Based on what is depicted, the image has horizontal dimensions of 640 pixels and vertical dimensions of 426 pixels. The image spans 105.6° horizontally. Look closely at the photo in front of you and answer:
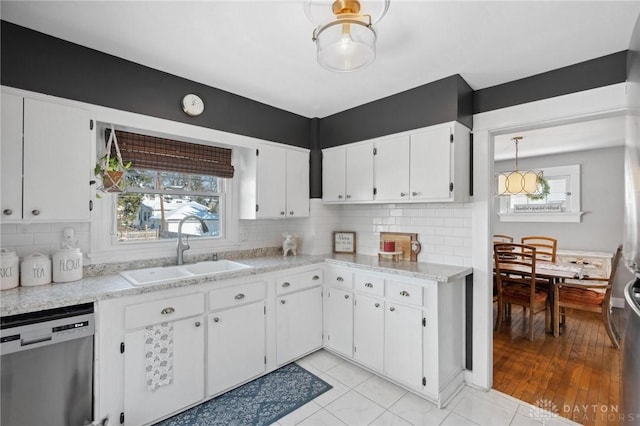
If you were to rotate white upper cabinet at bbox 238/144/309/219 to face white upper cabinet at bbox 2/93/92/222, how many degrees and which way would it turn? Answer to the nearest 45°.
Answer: approximately 90° to its right

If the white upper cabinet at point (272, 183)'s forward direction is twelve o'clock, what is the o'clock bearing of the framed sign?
The framed sign is roughly at 10 o'clock from the white upper cabinet.

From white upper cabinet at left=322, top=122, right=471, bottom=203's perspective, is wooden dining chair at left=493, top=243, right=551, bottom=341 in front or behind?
behind

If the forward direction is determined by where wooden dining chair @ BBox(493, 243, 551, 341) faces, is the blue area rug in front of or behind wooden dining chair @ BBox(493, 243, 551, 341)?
behind

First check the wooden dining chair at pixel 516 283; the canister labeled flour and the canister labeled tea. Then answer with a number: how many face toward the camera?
2

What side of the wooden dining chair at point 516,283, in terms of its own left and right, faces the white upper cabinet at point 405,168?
back

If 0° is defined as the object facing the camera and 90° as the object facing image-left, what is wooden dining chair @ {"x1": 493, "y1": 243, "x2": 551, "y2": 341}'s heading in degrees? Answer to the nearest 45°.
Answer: approximately 225°

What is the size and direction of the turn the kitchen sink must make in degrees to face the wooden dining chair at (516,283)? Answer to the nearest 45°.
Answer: approximately 45° to its left

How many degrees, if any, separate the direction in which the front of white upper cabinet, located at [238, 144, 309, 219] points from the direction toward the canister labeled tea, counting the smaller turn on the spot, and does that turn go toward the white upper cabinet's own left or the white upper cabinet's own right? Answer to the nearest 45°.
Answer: approximately 90° to the white upper cabinet's own right

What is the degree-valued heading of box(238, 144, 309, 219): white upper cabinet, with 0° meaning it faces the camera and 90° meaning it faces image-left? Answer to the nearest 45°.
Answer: approximately 315°
